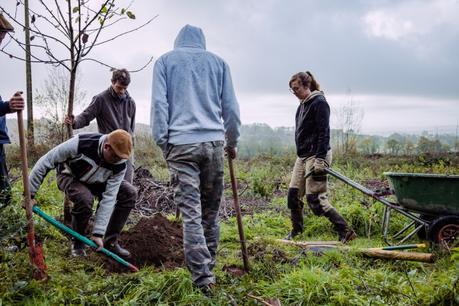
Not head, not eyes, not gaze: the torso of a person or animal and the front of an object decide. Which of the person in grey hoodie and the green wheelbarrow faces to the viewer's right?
the green wheelbarrow

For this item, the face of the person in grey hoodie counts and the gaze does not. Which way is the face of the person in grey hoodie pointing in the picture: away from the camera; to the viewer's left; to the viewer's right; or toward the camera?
away from the camera

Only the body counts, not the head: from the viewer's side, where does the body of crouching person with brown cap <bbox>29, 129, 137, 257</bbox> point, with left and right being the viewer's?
facing the viewer and to the right of the viewer

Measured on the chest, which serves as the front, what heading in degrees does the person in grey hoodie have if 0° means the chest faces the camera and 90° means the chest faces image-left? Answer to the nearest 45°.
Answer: approximately 180°

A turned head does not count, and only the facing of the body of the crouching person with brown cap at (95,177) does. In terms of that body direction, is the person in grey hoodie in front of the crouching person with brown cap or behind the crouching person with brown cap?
in front

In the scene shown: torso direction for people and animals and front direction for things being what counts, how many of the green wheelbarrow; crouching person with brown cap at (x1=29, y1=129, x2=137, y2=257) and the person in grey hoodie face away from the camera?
1

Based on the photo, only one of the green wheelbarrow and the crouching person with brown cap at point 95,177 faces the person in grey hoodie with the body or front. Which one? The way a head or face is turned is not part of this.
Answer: the crouching person with brown cap

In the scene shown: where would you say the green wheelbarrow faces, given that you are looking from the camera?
facing to the right of the viewer

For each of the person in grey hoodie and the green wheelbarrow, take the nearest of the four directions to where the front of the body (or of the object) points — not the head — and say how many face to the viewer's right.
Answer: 1

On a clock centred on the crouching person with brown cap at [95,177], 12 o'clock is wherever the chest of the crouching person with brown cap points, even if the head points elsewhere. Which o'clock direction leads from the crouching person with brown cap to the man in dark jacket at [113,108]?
The man in dark jacket is roughly at 8 o'clock from the crouching person with brown cap.

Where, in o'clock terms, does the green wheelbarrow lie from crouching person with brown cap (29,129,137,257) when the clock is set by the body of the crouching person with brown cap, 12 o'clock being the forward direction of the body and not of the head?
The green wheelbarrow is roughly at 11 o'clock from the crouching person with brown cap.
